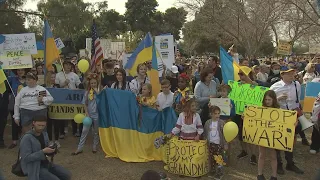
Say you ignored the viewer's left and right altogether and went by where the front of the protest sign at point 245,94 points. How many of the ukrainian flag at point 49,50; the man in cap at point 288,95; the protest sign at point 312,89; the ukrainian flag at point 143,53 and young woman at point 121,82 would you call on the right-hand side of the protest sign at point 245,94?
3

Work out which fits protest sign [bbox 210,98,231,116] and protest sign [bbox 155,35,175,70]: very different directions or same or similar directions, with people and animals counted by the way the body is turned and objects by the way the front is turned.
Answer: same or similar directions

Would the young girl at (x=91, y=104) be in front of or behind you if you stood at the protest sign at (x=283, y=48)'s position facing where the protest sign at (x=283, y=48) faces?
in front

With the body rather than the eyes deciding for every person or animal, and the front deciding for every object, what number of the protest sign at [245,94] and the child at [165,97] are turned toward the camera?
2

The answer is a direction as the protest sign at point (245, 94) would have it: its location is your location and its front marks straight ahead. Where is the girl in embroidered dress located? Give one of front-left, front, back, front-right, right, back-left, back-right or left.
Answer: front-right

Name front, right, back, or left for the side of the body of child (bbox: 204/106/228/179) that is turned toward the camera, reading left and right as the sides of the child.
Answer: front

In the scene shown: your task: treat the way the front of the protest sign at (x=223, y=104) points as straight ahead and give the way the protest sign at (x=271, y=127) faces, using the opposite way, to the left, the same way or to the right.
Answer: the same way

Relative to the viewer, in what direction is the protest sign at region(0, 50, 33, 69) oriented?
toward the camera

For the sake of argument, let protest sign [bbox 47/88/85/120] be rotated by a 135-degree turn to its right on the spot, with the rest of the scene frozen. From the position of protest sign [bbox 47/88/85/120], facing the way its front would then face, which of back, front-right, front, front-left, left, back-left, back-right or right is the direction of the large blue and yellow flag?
back

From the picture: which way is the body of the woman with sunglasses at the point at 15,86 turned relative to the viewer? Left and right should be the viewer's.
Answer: facing the viewer

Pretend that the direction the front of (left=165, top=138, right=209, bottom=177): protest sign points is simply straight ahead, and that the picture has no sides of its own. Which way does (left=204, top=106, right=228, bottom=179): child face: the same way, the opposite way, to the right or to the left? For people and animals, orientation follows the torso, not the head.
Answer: the same way

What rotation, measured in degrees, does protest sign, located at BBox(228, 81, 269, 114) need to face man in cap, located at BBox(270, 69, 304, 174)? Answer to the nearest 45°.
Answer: approximately 45° to its left

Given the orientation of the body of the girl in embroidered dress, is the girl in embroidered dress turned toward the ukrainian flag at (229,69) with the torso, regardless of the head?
no

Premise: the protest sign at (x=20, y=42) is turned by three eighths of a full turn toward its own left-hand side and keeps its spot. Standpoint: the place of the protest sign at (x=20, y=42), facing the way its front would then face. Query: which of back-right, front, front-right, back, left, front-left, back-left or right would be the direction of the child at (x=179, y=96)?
right

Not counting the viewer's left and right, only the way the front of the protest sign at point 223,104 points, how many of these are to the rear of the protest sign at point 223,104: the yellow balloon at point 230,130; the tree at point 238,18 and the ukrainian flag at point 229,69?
2

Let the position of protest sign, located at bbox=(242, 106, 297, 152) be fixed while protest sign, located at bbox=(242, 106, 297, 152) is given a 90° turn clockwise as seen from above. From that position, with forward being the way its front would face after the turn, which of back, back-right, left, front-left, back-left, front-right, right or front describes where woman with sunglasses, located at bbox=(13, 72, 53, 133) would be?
front
